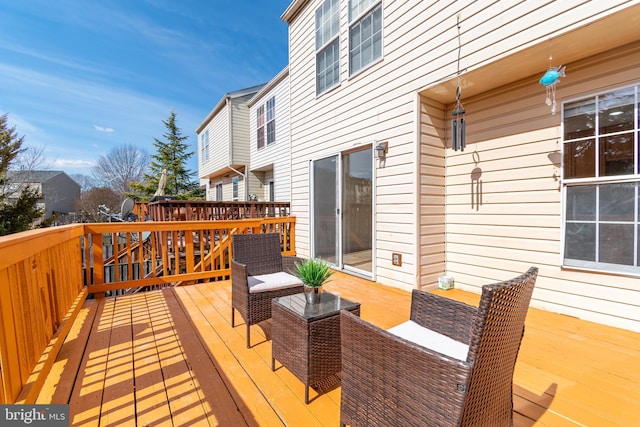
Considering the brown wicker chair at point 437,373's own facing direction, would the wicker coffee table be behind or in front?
in front

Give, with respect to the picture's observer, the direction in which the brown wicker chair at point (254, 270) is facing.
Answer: facing the viewer and to the right of the viewer

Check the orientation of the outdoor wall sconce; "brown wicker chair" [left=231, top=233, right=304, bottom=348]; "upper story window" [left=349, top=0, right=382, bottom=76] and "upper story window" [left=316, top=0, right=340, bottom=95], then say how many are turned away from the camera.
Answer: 0

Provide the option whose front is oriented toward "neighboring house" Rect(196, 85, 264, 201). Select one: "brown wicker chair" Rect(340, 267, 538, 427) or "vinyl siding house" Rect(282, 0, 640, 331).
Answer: the brown wicker chair

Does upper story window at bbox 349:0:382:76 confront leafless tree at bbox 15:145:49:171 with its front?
no

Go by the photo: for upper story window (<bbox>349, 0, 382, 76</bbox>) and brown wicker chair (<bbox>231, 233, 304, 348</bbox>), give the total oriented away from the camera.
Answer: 0

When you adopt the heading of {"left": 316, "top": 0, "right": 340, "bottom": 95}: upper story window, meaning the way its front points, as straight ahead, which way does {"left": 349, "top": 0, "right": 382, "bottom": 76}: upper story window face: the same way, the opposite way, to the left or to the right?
the same way

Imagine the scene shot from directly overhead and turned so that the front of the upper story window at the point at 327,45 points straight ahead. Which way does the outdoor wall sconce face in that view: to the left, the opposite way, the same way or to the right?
the same way

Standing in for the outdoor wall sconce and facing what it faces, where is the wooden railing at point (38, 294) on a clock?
The wooden railing is roughly at 12 o'clock from the outdoor wall sconce.

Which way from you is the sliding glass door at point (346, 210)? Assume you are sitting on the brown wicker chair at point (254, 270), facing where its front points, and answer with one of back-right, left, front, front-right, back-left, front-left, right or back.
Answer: left

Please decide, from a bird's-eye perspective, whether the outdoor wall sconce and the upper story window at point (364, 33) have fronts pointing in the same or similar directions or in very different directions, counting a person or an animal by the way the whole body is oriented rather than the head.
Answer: same or similar directions

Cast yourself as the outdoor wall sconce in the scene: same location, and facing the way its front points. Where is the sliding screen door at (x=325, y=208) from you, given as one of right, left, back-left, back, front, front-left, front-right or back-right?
right

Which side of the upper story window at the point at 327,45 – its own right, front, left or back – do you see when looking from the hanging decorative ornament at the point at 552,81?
left

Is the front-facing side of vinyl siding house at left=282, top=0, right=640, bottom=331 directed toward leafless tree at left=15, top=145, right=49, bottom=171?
no

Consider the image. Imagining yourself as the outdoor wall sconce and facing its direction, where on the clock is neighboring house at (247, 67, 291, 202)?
The neighboring house is roughly at 3 o'clock from the outdoor wall sconce.

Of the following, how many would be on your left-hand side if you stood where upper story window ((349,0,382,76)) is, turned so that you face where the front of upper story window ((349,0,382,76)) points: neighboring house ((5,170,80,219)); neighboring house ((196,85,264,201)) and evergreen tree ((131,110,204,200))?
0

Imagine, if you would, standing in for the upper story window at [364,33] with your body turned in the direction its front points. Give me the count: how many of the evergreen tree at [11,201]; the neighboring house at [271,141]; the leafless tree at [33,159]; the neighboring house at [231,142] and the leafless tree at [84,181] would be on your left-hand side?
0

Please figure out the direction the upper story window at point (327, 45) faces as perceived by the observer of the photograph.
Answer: facing the viewer and to the left of the viewer

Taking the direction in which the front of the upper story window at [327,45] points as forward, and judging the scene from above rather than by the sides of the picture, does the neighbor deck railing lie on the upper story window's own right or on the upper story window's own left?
on the upper story window's own right

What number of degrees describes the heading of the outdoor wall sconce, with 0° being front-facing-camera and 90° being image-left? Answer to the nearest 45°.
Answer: approximately 45°
